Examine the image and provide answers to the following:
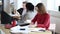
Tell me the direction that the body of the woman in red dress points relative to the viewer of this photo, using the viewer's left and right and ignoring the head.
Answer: facing the viewer and to the left of the viewer

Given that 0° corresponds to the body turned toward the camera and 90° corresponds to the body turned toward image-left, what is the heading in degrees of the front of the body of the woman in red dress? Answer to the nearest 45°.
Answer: approximately 45°
